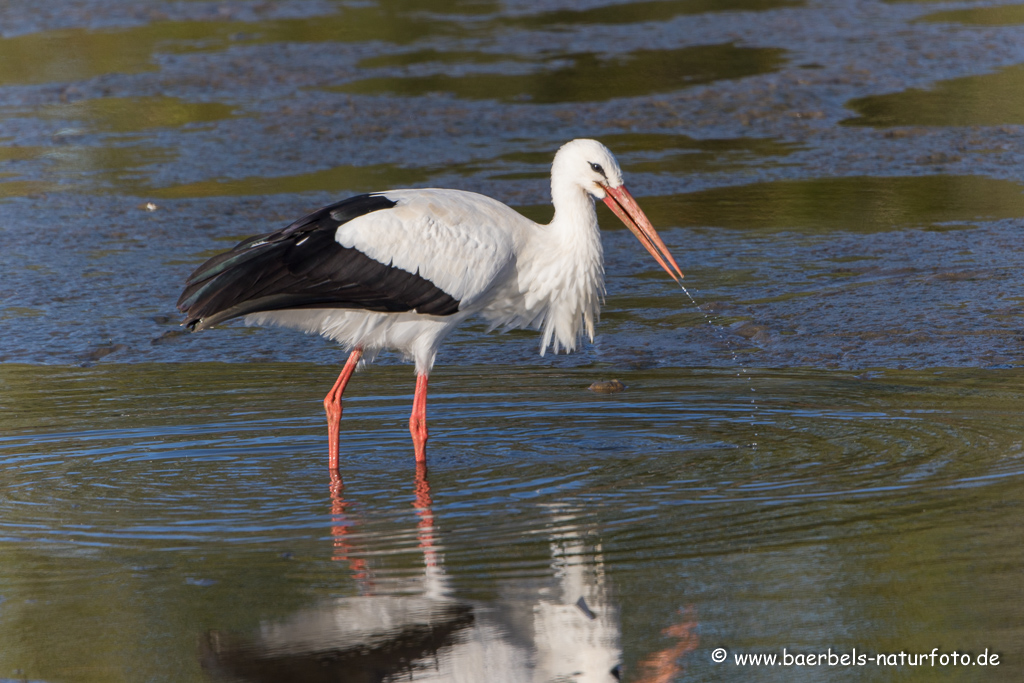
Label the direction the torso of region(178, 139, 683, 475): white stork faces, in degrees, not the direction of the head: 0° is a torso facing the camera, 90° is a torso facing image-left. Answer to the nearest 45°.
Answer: approximately 270°
